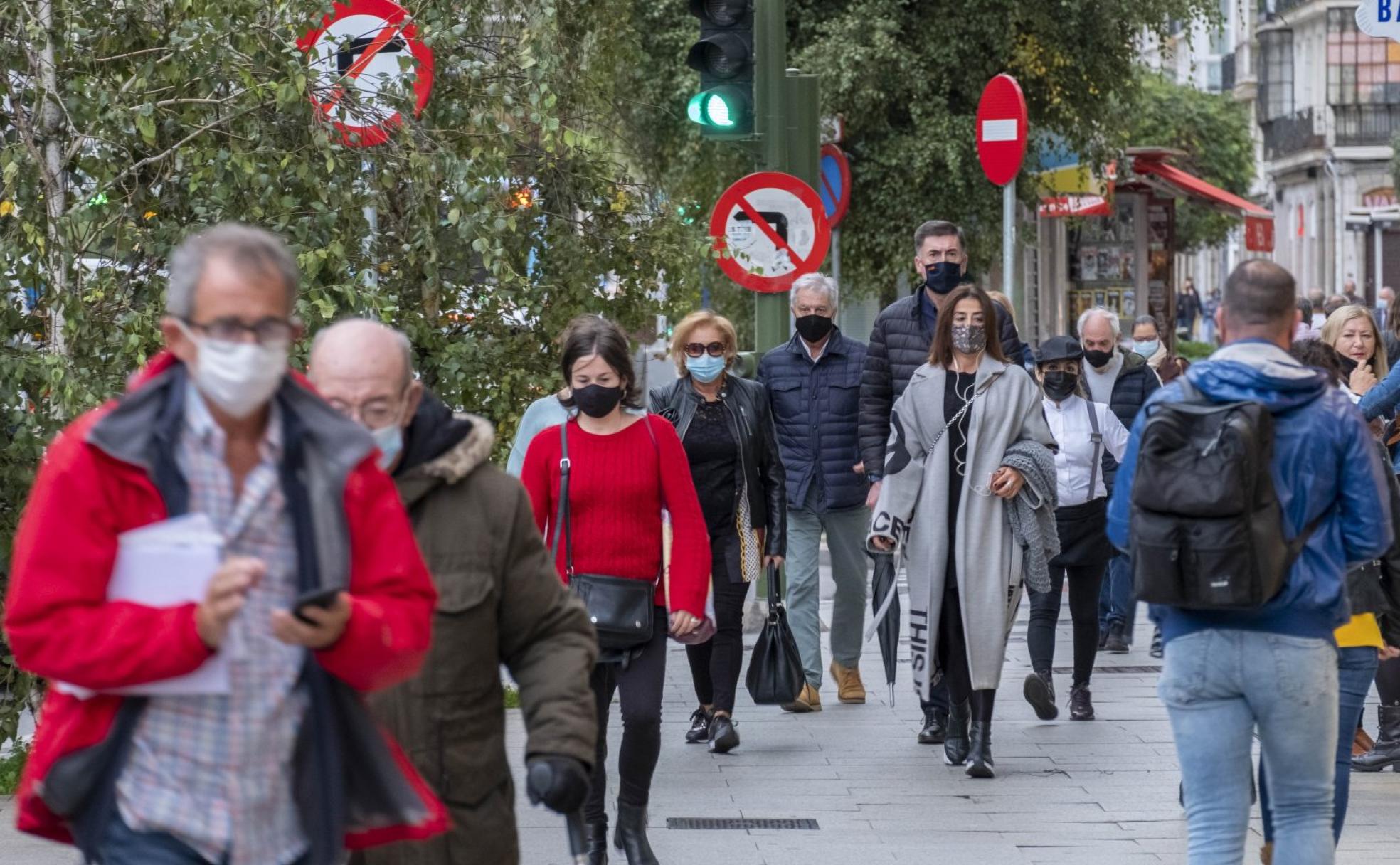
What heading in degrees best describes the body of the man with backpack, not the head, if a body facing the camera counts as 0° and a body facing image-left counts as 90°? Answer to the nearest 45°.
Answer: approximately 180°

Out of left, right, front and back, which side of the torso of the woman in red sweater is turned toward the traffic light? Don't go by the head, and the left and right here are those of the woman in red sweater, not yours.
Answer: back

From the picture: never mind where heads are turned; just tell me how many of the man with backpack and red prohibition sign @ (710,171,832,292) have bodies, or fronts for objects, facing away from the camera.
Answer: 1
